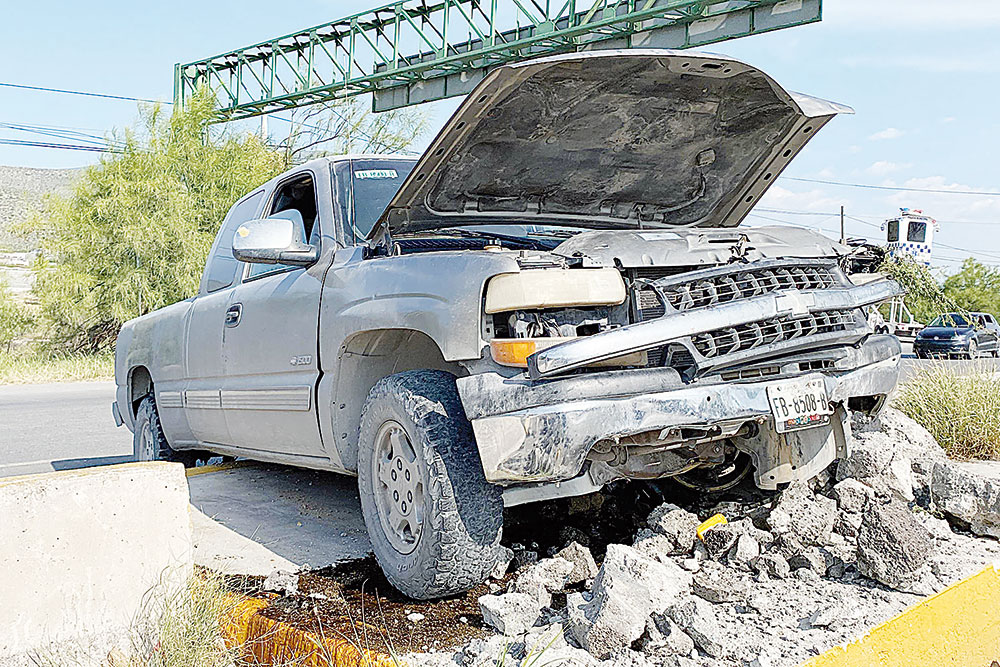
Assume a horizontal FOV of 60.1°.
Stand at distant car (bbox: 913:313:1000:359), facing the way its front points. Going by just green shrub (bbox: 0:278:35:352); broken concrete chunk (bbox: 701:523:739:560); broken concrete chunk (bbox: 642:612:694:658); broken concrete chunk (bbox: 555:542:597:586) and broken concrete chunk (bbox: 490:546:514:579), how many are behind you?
0

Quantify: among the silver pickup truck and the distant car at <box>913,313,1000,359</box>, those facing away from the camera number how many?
0

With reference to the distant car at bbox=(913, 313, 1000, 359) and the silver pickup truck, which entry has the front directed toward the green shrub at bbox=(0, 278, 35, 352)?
the distant car

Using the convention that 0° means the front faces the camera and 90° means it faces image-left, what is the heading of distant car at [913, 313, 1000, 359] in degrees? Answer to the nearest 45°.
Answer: approximately 45°

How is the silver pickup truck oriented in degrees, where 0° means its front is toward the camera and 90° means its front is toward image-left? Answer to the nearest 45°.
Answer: approximately 315°

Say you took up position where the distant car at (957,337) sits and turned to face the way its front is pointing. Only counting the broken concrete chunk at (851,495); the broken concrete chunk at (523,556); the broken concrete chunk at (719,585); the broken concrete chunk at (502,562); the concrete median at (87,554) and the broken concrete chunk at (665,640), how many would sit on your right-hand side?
0

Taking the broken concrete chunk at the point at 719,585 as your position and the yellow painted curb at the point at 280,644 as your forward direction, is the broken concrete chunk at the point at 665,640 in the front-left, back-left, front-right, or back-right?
front-left

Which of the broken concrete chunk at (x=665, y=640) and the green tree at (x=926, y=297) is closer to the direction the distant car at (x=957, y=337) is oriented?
the broken concrete chunk

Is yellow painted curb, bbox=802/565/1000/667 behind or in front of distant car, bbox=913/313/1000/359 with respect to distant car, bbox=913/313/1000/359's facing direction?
in front

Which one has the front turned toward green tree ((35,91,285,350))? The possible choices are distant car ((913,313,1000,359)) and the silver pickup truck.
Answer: the distant car

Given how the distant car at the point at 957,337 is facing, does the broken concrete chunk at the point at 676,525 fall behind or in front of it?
in front

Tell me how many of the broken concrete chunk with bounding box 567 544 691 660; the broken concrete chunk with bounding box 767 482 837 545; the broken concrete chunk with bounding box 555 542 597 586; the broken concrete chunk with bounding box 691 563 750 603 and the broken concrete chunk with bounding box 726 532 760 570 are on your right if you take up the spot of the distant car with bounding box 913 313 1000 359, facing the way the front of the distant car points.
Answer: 0

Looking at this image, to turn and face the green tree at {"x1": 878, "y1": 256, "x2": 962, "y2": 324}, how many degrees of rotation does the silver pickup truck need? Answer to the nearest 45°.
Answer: approximately 90° to its left

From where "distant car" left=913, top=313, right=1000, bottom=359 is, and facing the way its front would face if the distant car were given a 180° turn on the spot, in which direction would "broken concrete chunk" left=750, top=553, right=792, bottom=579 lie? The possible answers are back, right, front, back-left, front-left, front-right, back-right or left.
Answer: back-right

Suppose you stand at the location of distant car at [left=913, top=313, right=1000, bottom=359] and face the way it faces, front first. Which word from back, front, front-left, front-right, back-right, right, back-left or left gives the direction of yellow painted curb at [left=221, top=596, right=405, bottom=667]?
front-left

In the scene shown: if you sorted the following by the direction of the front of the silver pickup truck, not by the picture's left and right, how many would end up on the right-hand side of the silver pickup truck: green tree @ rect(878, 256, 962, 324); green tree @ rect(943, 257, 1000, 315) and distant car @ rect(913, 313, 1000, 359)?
0
